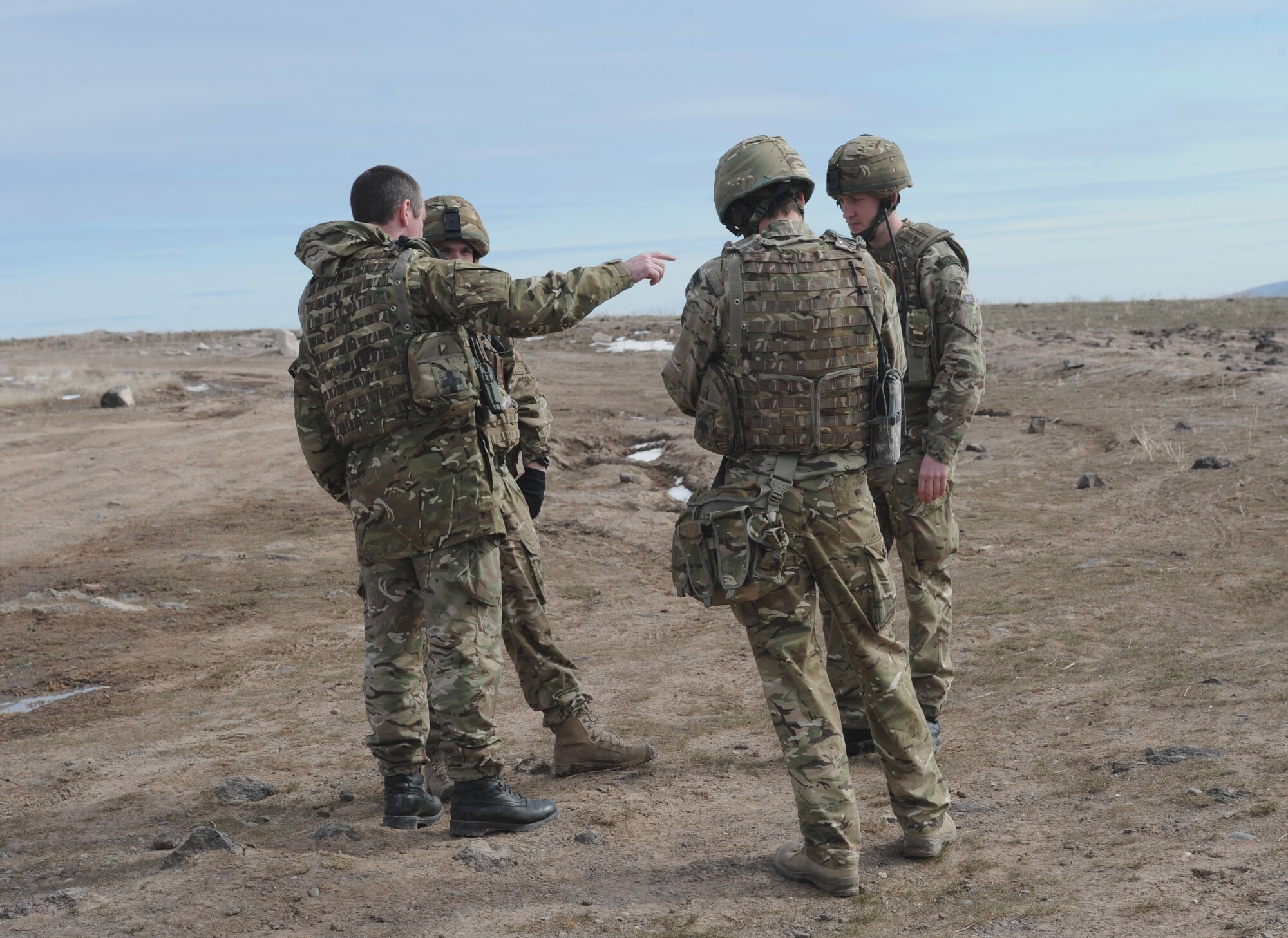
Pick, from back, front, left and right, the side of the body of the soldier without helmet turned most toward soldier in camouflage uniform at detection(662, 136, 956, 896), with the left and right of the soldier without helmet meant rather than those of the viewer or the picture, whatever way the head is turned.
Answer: right

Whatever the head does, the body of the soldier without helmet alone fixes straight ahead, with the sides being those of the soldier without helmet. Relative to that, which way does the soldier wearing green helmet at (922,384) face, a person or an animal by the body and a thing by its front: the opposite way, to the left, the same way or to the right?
the opposite way

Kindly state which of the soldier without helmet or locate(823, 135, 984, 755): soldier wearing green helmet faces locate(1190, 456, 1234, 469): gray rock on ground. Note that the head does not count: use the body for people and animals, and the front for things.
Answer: the soldier without helmet

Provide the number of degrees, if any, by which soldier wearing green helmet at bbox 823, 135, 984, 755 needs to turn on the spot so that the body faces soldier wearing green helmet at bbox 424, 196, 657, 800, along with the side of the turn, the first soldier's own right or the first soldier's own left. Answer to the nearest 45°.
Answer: approximately 45° to the first soldier's own right

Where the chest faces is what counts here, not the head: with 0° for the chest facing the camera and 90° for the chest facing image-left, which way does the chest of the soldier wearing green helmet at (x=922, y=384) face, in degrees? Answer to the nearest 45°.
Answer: approximately 45°

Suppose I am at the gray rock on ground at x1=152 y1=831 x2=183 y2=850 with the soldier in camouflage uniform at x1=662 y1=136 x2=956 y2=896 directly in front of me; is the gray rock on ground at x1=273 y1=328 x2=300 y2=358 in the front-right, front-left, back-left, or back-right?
back-left

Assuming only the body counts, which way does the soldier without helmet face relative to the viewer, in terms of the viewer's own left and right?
facing away from the viewer and to the right of the viewer

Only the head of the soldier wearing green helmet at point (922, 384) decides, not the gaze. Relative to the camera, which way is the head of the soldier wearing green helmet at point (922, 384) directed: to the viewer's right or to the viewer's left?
to the viewer's left

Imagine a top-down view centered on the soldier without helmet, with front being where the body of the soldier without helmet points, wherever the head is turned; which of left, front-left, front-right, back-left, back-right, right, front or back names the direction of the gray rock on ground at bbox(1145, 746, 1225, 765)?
front-right
